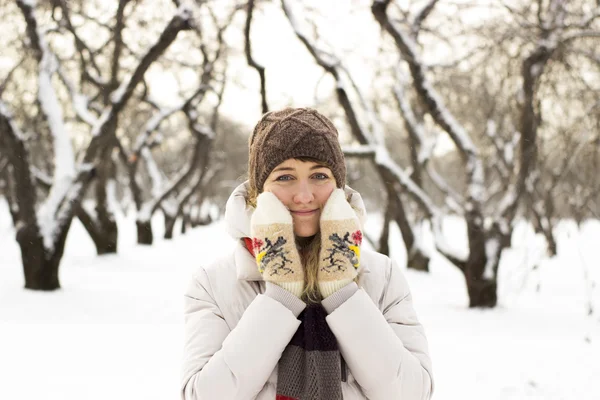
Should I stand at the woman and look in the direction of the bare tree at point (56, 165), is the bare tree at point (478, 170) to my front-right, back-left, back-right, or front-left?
front-right

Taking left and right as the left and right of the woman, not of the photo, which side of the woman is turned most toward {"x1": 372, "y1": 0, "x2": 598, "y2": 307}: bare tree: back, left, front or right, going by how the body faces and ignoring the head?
back

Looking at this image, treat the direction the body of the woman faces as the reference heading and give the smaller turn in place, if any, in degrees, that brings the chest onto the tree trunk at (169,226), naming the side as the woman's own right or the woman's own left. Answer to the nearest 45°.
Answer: approximately 180°

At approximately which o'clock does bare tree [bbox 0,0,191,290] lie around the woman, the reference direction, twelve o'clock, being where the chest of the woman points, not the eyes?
The bare tree is roughly at 5 o'clock from the woman.

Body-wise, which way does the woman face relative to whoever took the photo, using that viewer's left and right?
facing the viewer

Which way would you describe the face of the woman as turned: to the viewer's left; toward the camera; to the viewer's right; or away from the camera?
toward the camera

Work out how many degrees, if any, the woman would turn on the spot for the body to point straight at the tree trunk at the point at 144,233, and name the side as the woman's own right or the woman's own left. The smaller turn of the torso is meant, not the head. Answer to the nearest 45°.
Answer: approximately 180°

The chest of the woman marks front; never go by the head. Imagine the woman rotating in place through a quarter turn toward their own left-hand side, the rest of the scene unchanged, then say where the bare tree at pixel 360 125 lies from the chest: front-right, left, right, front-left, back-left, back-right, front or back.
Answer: left

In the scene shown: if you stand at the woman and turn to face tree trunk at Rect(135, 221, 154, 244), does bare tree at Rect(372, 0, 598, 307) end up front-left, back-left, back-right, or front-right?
front-right
